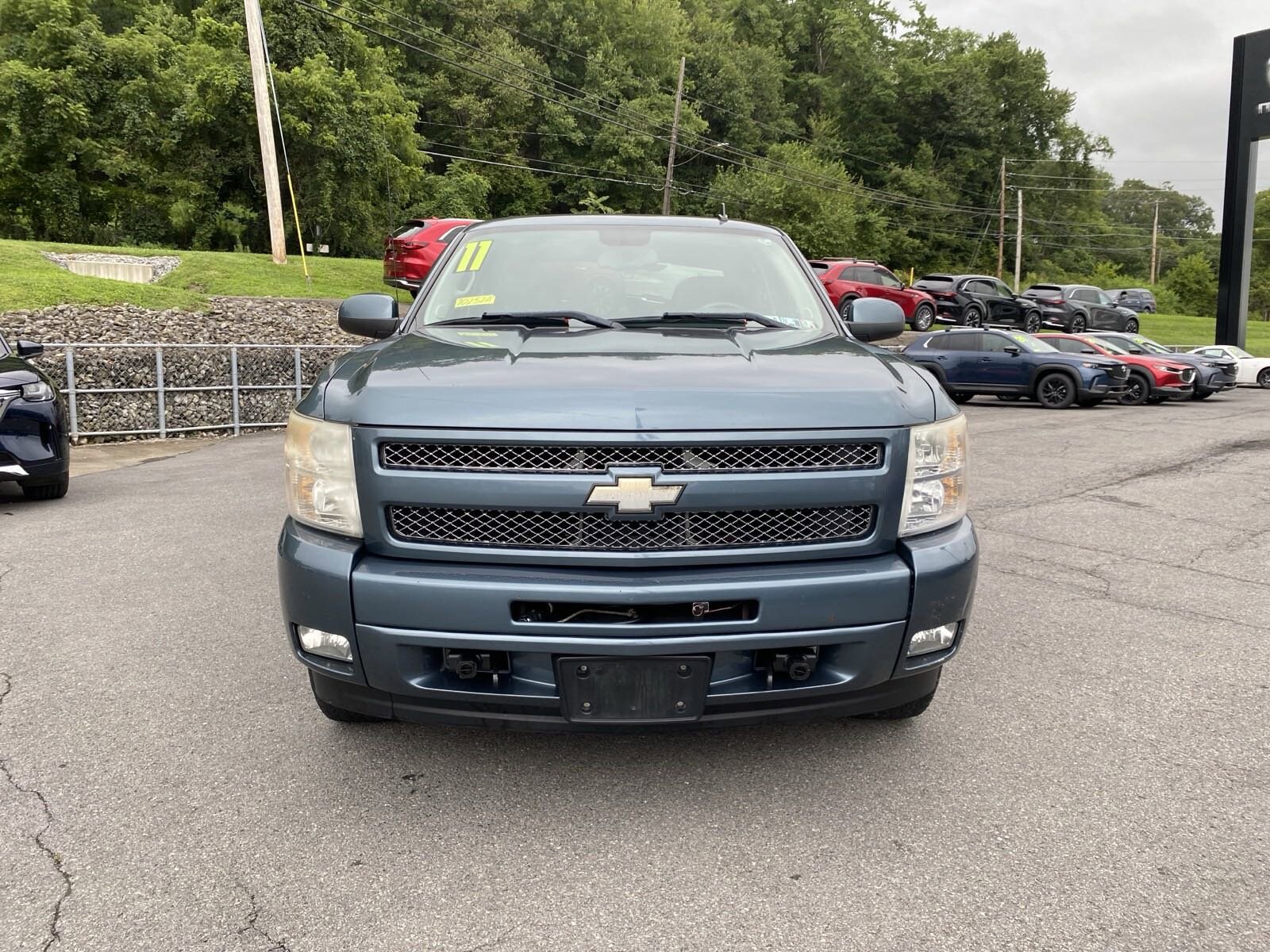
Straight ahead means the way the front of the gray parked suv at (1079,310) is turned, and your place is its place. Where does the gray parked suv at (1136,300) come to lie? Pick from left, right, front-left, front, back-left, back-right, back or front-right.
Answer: front-left

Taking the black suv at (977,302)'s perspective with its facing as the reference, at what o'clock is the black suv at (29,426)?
the black suv at (29,426) is roughly at 5 o'clock from the black suv at (977,302).

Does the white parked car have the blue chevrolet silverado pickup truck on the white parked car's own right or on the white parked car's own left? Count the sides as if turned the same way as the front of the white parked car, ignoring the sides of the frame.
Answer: on the white parked car's own right

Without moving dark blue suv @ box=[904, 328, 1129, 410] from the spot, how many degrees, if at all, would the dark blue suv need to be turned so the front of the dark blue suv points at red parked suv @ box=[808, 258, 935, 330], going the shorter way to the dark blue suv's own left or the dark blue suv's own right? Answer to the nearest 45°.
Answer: approximately 180°

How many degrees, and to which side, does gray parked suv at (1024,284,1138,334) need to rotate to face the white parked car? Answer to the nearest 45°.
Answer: approximately 90° to its right

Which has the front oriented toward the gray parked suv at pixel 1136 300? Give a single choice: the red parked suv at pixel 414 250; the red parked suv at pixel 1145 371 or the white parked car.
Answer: the red parked suv at pixel 414 250

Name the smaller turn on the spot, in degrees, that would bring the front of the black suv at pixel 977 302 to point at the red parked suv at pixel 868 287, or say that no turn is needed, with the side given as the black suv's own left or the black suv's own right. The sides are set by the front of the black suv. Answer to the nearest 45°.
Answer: approximately 180°
